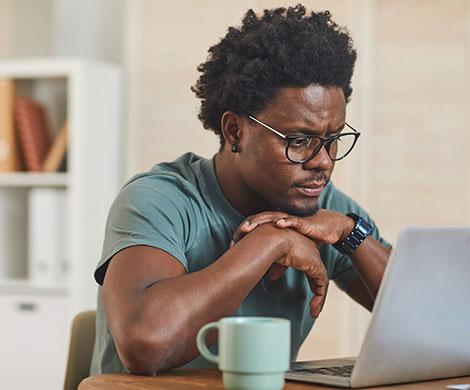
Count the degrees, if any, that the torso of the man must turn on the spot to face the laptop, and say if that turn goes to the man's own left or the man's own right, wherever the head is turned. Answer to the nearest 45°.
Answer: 0° — they already face it

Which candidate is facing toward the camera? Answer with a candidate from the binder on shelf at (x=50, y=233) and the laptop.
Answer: the binder on shelf

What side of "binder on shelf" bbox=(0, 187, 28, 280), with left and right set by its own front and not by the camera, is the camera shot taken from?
front

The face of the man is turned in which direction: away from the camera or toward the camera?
toward the camera

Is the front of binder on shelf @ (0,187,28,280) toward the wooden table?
yes

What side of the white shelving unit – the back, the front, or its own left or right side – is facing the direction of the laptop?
front

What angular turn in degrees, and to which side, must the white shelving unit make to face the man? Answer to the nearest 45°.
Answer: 0° — it already faces them

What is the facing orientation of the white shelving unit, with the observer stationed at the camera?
facing the viewer

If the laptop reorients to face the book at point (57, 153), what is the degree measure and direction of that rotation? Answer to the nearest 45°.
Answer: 0° — it already faces it

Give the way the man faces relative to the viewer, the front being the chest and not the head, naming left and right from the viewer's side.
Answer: facing the viewer and to the right of the viewer

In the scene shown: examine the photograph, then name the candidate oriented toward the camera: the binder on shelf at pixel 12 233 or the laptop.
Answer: the binder on shelf
